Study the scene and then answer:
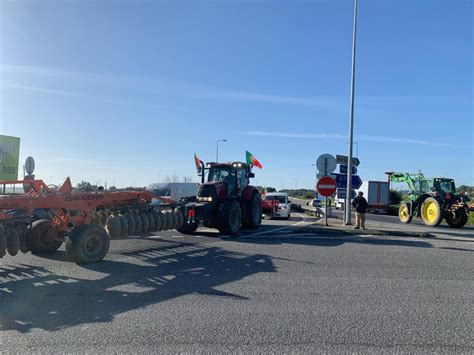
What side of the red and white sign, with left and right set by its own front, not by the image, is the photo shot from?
front

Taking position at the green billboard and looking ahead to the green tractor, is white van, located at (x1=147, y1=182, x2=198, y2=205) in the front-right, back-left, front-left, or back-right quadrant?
front-left

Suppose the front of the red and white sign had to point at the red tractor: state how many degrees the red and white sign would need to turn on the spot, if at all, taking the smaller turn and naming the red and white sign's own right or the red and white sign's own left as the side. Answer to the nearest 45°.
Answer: approximately 45° to the red and white sign's own right

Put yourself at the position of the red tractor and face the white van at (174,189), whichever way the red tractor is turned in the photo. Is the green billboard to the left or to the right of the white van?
left

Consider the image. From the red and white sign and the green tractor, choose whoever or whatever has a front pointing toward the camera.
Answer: the red and white sign

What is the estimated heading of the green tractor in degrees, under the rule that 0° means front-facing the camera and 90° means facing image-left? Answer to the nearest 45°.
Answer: approximately 135°

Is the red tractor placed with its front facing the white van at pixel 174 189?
no

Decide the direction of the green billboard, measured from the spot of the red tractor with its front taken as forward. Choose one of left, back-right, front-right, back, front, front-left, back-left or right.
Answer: right

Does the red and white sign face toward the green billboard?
no

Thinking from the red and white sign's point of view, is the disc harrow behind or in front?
in front

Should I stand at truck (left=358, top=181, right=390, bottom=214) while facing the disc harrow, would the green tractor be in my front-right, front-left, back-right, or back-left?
front-left

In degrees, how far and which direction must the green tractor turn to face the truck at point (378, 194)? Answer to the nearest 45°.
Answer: approximately 45° to its right

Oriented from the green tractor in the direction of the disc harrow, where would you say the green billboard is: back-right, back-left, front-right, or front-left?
front-right

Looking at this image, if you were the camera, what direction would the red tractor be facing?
facing the viewer and to the left of the viewer
